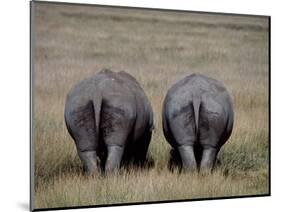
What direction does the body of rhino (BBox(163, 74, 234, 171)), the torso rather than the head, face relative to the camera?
away from the camera

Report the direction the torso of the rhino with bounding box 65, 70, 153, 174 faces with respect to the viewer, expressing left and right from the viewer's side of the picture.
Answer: facing away from the viewer

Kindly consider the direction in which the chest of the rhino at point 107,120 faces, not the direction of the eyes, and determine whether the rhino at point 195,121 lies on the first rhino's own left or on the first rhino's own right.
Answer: on the first rhino's own right

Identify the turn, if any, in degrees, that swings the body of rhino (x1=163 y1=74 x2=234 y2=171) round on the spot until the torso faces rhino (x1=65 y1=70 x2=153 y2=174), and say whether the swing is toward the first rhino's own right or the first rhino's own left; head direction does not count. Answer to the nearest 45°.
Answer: approximately 135° to the first rhino's own left

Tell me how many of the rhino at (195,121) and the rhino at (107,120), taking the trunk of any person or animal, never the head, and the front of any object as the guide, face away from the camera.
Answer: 2
